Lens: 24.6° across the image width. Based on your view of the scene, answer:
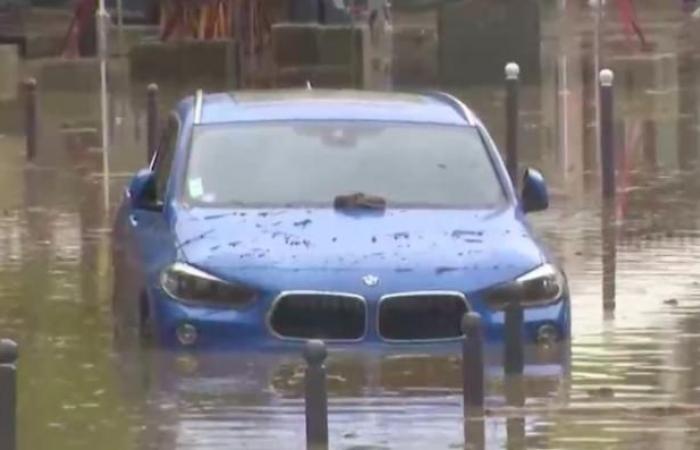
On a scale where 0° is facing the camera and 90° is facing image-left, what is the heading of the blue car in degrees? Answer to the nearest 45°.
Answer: approximately 0°

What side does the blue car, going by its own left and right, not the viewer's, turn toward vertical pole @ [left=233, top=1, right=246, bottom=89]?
back

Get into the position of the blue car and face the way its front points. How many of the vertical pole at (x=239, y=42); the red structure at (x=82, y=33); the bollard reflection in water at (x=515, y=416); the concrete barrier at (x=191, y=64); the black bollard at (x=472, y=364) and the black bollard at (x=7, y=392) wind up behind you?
3

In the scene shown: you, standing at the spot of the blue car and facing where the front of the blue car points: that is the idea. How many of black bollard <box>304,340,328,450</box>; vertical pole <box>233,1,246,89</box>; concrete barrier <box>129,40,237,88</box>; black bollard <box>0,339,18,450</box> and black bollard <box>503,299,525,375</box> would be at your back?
2

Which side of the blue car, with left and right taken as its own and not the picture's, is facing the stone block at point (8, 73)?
back

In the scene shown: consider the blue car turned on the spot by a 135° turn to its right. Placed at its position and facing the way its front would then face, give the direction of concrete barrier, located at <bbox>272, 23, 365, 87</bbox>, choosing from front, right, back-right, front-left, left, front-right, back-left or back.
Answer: front-right

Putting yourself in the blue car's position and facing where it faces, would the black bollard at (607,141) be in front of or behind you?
behind

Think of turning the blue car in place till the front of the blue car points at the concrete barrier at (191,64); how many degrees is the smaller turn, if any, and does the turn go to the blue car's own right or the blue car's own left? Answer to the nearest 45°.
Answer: approximately 180°

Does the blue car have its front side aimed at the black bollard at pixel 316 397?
yes
